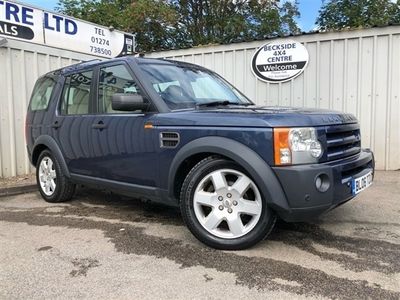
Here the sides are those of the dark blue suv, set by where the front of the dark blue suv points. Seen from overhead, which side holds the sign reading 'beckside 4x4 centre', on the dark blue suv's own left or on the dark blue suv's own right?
on the dark blue suv's own left

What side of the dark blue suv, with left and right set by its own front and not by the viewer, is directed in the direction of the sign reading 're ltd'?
back

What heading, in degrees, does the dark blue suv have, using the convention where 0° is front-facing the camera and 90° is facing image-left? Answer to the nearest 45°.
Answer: approximately 315°
